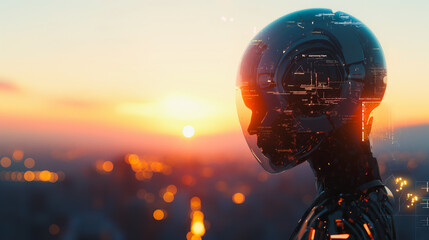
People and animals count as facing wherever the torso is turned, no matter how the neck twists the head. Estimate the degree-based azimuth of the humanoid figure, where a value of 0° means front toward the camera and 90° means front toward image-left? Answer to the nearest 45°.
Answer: approximately 90°
